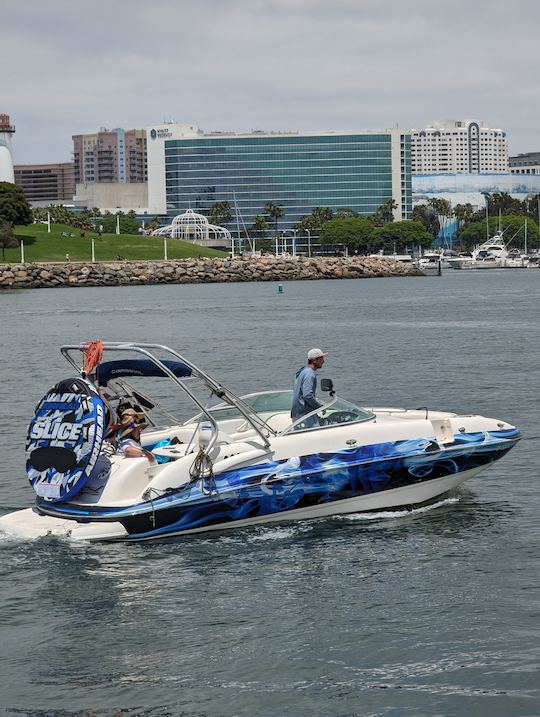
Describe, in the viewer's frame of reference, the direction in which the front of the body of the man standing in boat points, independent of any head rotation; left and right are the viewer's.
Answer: facing to the right of the viewer

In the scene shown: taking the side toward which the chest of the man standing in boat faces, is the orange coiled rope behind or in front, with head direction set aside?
behind

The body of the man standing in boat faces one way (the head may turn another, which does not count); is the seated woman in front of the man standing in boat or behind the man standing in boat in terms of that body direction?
behind
